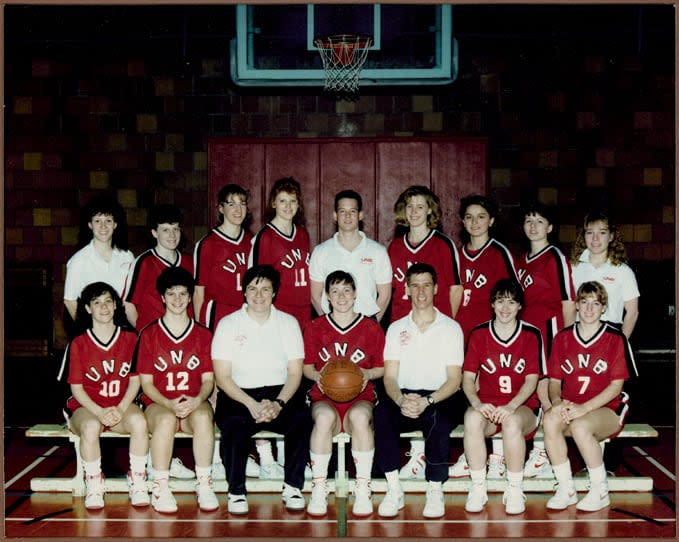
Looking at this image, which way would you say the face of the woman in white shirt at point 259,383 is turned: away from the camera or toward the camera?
toward the camera

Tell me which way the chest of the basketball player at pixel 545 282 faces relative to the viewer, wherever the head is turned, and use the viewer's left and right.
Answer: facing the viewer and to the left of the viewer

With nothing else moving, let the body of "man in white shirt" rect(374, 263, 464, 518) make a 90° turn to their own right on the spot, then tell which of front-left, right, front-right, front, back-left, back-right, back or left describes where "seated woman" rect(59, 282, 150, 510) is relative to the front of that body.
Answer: front

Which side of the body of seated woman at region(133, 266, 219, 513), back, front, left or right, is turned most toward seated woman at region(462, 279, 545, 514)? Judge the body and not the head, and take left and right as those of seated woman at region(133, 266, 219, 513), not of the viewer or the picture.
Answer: left

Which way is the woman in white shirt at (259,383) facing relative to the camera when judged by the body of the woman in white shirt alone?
toward the camera

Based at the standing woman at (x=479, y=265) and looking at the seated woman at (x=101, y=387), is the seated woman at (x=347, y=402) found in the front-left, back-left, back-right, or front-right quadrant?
front-left

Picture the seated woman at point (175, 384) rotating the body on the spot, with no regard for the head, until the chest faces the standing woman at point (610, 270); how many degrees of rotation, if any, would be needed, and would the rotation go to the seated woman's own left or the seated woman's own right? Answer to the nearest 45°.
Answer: approximately 90° to the seated woman's own left

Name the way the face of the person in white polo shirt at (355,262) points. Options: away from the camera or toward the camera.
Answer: toward the camera

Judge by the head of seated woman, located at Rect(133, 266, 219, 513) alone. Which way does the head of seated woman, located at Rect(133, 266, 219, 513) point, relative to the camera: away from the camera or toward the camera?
toward the camera

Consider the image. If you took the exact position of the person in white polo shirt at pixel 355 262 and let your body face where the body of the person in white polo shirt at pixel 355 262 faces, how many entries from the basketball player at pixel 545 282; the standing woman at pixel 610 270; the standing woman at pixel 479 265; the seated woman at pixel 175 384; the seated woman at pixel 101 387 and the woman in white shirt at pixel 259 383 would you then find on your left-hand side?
3

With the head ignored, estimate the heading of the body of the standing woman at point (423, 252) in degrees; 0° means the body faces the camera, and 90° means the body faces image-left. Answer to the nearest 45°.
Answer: approximately 45°

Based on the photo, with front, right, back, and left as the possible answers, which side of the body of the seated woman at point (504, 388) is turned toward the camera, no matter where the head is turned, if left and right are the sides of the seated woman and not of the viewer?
front

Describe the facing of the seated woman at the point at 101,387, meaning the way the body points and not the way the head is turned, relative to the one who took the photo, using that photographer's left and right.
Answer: facing the viewer

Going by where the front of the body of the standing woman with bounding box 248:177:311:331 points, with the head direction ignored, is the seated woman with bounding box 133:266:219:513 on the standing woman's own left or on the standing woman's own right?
on the standing woman's own right

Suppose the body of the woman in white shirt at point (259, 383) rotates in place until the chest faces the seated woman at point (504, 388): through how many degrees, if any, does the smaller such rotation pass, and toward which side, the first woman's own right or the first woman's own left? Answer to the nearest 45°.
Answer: approximately 90° to the first woman's own left
